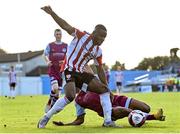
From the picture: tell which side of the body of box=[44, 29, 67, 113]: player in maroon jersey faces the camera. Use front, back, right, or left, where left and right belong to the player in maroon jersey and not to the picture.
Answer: front

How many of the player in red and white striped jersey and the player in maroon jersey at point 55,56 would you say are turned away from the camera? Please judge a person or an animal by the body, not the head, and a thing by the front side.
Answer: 0

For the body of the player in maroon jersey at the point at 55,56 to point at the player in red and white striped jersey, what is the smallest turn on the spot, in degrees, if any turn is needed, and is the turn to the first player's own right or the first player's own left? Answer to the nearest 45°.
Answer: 0° — they already face them

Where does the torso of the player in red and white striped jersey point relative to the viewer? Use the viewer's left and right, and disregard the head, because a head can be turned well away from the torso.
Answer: facing the viewer and to the right of the viewer
